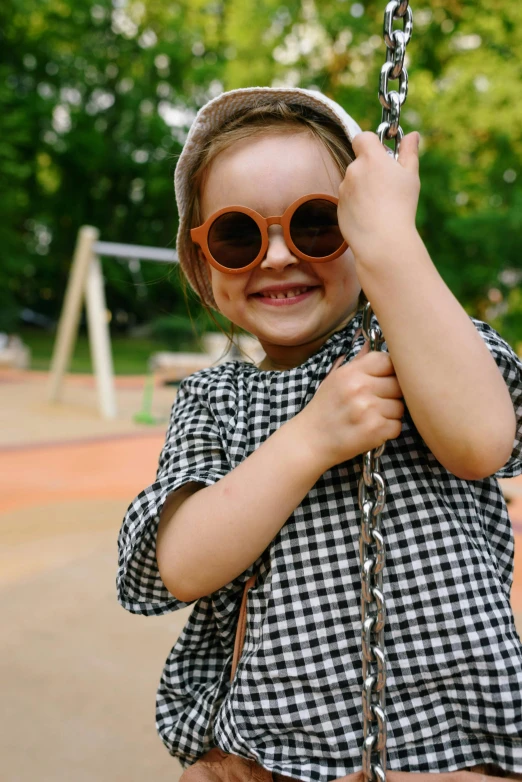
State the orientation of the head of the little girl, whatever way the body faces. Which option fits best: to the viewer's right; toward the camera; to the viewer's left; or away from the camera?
toward the camera

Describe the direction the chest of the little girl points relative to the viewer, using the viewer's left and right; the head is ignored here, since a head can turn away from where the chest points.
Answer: facing the viewer

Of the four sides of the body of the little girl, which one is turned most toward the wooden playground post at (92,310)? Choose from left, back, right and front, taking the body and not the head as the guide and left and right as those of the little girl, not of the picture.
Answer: back
